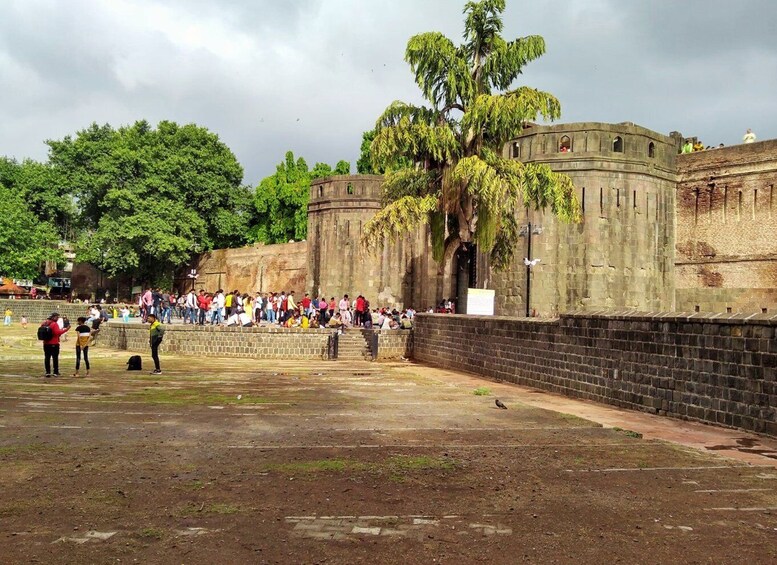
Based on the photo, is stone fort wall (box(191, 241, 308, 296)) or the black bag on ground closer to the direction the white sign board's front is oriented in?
the black bag on ground

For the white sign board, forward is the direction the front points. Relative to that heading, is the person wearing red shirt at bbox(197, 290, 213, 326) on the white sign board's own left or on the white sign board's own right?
on the white sign board's own right

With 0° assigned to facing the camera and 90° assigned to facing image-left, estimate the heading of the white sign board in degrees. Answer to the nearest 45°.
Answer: approximately 0°

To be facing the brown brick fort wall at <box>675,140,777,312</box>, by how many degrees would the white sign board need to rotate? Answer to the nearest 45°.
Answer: approximately 135° to its left

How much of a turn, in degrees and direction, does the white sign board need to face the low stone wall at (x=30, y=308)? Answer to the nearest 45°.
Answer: approximately 135° to its right

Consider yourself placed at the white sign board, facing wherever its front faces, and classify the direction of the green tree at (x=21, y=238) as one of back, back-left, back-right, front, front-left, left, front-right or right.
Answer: back-right

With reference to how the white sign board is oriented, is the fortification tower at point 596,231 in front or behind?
behind
